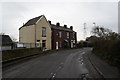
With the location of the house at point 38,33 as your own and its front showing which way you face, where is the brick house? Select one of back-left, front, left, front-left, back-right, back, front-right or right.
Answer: left

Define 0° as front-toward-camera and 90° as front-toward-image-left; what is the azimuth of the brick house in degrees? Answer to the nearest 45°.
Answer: approximately 315°

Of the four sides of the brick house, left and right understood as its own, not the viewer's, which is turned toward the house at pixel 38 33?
right

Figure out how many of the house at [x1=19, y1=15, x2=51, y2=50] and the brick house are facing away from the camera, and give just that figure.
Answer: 0
